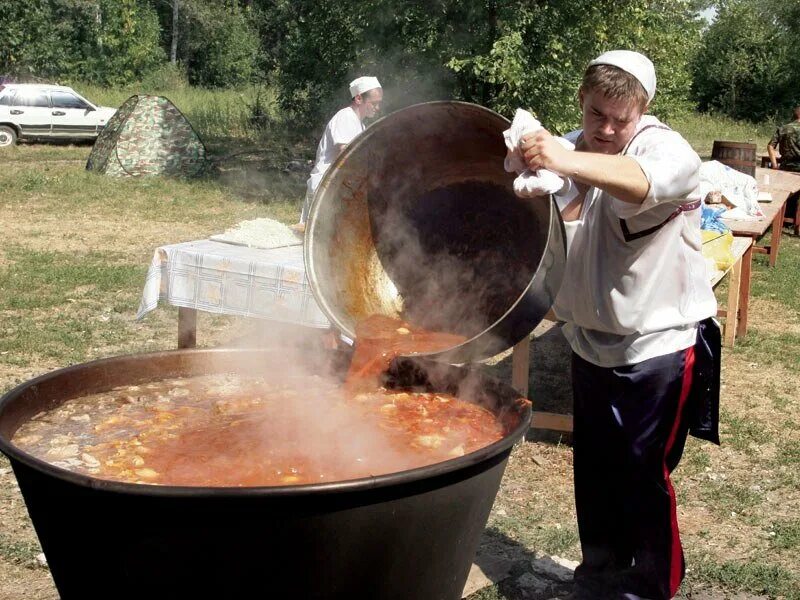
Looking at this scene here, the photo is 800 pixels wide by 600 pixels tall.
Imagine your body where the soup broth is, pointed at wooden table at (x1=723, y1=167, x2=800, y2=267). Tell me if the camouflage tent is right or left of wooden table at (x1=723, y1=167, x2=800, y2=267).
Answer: left

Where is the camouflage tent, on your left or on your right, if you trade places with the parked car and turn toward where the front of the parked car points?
on your right

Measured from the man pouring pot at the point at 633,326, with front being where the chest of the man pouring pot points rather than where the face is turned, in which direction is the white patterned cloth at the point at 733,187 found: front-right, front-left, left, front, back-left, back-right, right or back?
back-right

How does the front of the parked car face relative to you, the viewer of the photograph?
facing to the right of the viewer

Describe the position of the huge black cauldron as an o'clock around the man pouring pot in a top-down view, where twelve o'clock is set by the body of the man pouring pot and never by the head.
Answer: The huge black cauldron is roughly at 12 o'clock from the man pouring pot.

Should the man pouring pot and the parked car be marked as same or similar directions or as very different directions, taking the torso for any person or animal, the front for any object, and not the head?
very different directions

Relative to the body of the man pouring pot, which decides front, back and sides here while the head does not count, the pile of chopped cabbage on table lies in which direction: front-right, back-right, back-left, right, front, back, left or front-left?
right

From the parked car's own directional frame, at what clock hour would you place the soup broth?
The soup broth is roughly at 3 o'clock from the parked car.

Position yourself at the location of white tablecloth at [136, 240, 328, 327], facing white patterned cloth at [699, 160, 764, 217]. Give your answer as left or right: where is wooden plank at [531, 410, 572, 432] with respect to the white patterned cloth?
right

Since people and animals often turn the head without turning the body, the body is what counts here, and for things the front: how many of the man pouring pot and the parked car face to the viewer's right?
1

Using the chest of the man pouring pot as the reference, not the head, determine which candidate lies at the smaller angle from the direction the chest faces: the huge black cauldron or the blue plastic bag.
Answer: the huge black cauldron
